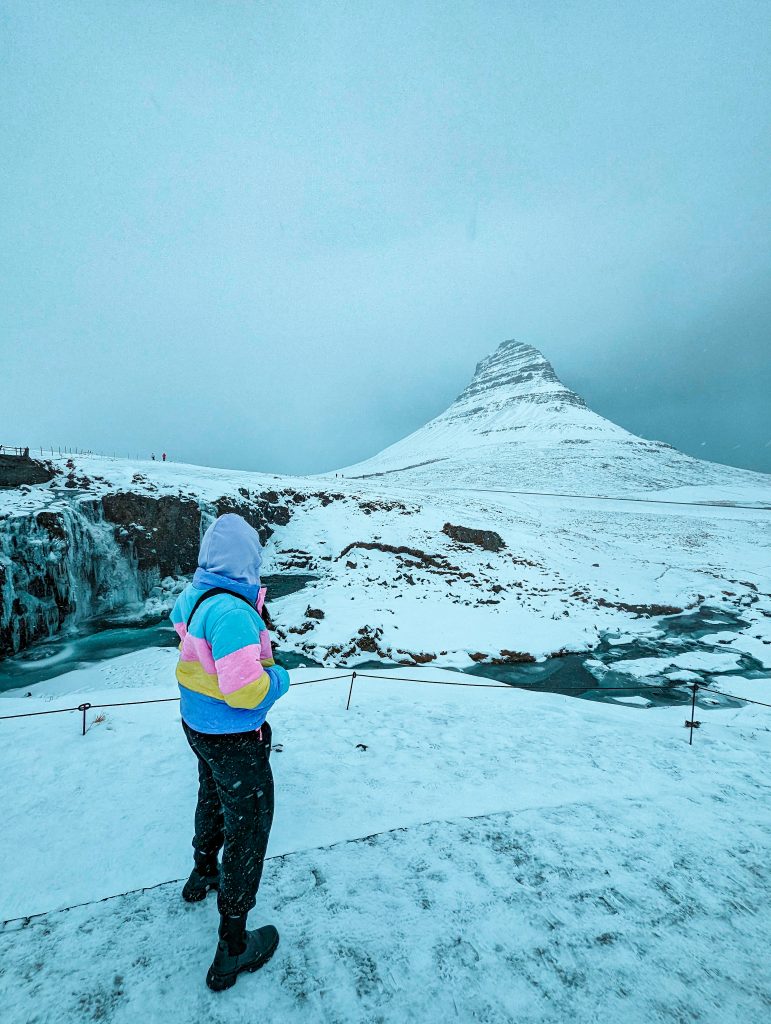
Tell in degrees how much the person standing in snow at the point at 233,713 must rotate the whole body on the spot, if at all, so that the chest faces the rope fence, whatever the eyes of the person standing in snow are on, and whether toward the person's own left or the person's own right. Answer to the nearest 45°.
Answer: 0° — they already face it

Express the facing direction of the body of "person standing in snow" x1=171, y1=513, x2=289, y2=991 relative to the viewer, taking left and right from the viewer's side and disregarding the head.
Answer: facing away from the viewer and to the right of the viewer
